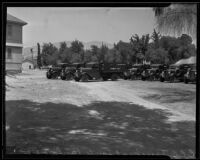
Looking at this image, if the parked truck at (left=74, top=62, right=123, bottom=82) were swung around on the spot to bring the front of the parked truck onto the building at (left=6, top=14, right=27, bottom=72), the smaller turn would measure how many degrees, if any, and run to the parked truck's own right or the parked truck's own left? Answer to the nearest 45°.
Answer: approximately 45° to the parked truck's own right

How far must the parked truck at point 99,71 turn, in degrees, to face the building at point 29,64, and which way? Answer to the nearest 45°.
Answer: approximately 45° to its right

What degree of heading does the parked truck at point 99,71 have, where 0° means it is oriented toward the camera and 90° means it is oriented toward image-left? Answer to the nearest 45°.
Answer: approximately 45°
